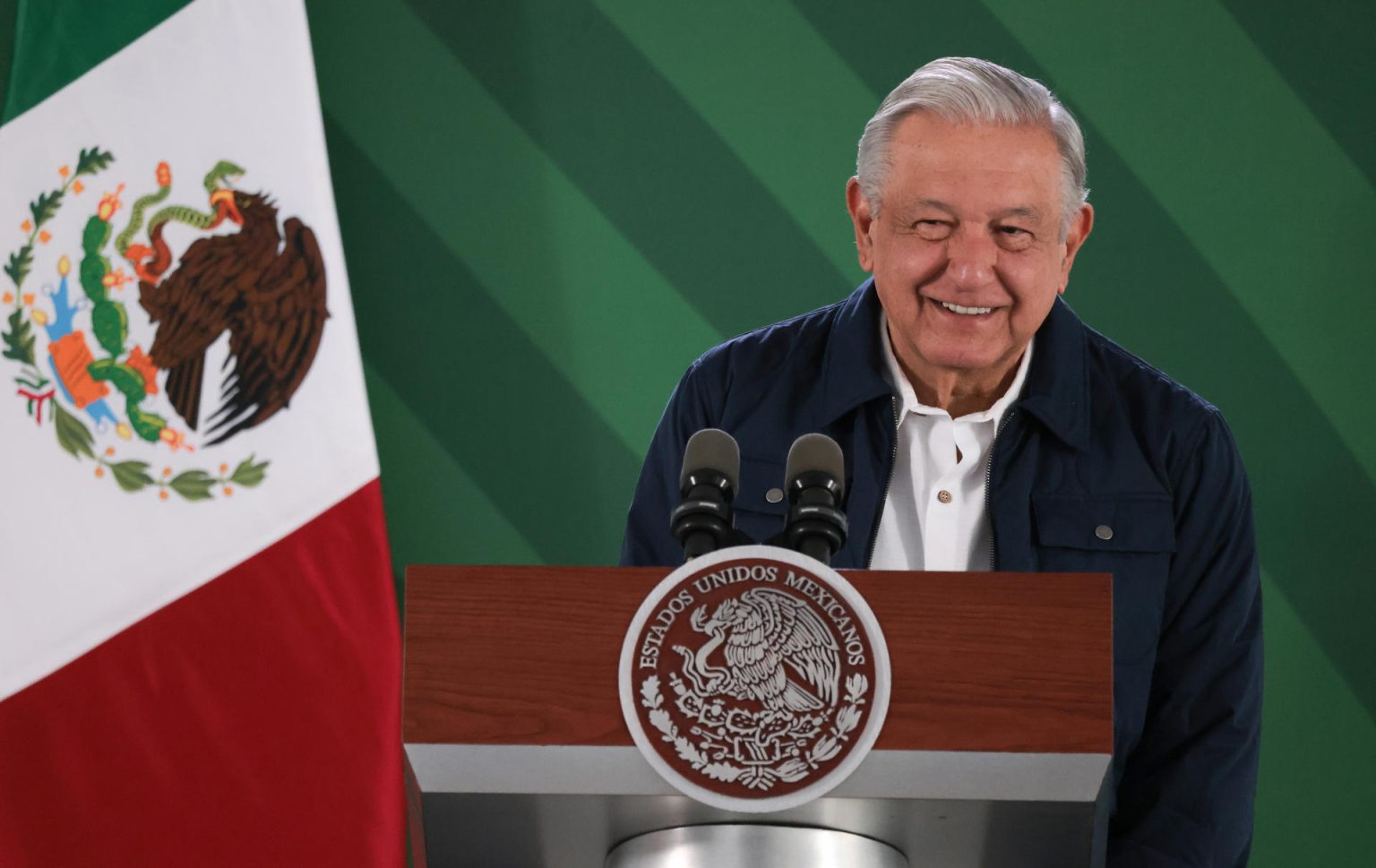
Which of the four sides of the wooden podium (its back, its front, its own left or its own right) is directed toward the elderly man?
back

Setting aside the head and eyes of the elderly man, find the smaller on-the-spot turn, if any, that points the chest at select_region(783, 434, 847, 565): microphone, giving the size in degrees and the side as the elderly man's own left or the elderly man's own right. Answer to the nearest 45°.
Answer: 0° — they already face it

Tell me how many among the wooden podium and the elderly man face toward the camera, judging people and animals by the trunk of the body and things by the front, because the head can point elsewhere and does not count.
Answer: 2

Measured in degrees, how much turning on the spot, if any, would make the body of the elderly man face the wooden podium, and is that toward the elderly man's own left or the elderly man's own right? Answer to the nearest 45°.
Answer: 0° — they already face it

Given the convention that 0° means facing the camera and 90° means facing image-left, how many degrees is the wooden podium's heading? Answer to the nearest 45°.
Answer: approximately 0°

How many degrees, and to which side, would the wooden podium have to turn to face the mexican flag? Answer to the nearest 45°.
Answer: approximately 135° to its right

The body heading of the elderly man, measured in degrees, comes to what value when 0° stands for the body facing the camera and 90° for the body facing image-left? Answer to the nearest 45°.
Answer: approximately 0°

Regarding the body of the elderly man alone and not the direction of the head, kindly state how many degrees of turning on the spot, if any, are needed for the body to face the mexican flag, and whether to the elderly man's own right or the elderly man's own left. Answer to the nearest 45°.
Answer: approximately 90° to the elderly man's own right
